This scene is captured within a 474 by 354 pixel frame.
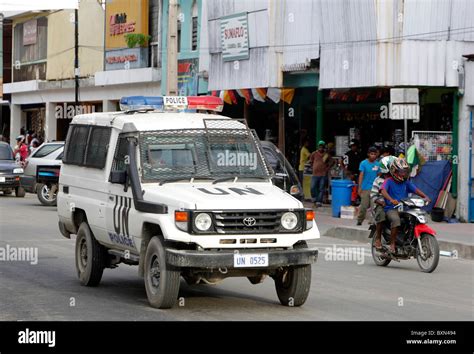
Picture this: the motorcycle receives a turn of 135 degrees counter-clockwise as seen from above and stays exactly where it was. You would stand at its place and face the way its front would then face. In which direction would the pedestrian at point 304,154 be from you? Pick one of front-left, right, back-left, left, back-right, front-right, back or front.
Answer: front

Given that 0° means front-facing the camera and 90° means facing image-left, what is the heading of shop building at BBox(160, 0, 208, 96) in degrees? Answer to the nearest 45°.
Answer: approximately 0°

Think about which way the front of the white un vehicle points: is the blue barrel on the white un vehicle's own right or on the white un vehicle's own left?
on the white un vehicle's own left

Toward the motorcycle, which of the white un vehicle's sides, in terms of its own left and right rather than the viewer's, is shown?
left

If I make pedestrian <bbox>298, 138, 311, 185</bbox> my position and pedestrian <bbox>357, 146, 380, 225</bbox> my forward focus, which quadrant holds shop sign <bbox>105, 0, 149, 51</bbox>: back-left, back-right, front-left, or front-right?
back-right

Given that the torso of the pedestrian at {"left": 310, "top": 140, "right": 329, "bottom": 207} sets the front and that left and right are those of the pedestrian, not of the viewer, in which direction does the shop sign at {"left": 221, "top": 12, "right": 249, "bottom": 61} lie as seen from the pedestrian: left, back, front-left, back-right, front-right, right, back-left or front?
back-right

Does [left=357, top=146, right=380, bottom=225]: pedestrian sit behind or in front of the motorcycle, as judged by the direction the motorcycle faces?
behind

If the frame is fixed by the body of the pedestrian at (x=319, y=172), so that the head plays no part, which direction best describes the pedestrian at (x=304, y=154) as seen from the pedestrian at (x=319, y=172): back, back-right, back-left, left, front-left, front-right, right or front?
back
